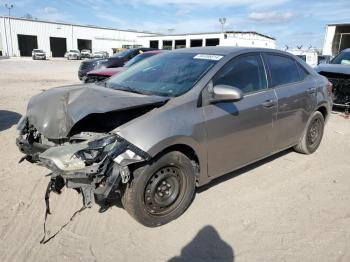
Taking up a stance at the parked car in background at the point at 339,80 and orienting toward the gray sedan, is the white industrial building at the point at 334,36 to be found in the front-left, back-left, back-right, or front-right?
back-right

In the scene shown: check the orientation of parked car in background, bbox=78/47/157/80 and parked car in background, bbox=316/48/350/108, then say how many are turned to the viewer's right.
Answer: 0

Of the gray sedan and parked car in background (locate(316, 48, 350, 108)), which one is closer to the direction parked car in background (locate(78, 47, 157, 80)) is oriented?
the gray sedan

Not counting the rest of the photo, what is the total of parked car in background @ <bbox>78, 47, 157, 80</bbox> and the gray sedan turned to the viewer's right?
0

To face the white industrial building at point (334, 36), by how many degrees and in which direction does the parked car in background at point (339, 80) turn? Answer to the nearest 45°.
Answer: approximately 135° to its right

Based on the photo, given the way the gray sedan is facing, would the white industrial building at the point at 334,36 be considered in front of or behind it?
behind

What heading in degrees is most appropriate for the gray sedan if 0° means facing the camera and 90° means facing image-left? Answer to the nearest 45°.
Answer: approximately 45°

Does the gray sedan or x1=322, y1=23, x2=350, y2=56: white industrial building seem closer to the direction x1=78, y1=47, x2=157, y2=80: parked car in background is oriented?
the gray sedan

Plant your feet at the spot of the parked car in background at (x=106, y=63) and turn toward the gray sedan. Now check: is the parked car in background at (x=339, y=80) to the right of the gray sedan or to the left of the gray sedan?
left

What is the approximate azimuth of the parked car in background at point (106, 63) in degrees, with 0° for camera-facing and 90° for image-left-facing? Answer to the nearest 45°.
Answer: approximately 45°
